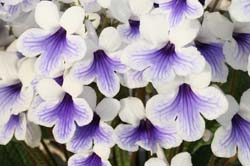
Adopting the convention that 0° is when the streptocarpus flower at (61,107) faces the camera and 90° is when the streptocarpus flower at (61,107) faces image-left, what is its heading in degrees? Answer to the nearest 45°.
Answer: approximately 0°

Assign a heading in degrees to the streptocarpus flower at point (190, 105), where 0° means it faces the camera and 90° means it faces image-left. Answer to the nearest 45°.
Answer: approximately 0°
